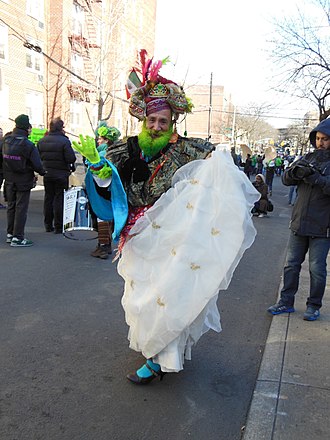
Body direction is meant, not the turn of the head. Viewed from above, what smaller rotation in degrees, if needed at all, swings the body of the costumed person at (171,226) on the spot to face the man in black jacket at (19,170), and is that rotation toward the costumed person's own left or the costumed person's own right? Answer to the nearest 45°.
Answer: approximately 135° to the costumed person's own right

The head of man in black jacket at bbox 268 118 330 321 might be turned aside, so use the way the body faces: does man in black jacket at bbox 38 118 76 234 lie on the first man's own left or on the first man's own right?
on the first man's own right

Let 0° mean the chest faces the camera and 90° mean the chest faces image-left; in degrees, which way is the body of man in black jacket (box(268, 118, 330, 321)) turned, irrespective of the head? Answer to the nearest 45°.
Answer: approximately 45°

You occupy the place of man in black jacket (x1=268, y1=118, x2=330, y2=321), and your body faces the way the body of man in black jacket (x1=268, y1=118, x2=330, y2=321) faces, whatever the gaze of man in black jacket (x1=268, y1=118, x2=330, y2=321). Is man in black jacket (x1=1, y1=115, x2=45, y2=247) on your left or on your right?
on your right
